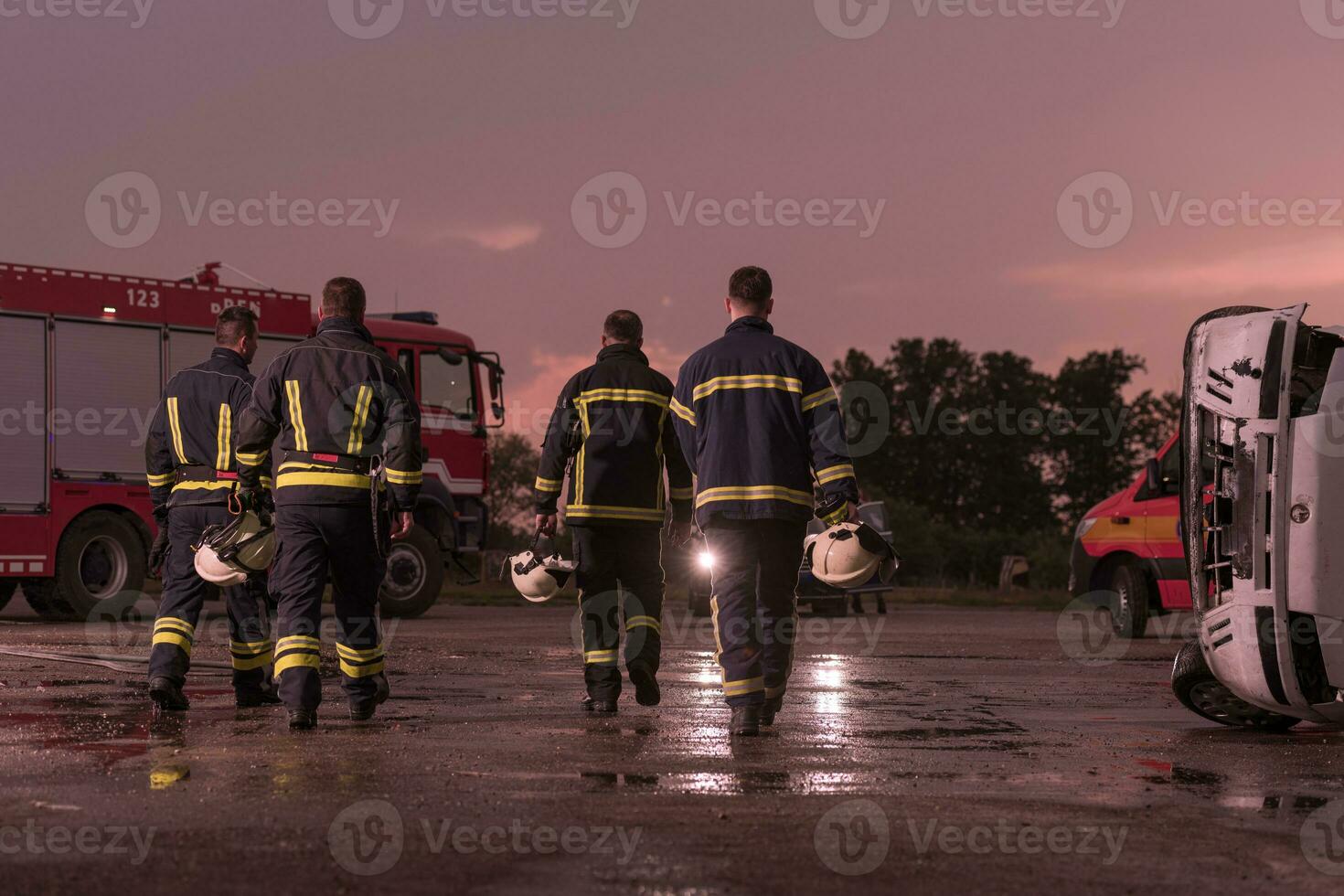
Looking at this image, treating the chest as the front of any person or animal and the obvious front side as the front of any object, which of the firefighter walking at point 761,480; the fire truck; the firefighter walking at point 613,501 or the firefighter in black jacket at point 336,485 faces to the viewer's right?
the fire truck

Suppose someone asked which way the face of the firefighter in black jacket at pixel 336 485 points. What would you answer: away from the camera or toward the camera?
away from the camera

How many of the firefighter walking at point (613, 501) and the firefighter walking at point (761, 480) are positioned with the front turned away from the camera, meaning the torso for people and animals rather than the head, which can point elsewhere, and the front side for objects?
2

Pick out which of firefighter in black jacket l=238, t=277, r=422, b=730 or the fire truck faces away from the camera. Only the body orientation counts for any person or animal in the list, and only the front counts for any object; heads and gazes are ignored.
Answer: the firefighter in black jacket

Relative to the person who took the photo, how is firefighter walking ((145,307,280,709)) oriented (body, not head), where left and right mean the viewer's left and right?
facing away from the viewer and to the right of the viewer

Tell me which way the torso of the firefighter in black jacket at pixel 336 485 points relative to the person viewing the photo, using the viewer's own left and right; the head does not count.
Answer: facing away from the viewer

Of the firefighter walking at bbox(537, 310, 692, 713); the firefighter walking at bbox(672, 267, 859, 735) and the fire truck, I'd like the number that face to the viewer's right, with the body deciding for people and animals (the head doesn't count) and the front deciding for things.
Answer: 1

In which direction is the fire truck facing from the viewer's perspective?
to the viewer's right

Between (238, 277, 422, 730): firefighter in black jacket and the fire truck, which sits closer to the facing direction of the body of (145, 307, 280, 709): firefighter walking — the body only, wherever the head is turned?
the fire truck

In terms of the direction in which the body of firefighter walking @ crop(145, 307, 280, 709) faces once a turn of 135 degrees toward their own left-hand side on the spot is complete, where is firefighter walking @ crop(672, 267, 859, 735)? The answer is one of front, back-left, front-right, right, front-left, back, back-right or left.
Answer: back-left

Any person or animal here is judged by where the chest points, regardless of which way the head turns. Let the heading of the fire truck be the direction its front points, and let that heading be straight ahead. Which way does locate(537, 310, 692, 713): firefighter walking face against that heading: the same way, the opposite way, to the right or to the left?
to the left

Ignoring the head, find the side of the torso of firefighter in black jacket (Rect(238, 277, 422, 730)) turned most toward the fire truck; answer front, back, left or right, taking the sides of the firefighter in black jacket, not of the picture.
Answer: front

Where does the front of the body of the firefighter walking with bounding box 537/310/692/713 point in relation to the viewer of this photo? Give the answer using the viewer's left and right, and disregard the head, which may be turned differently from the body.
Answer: facing away from the viewer

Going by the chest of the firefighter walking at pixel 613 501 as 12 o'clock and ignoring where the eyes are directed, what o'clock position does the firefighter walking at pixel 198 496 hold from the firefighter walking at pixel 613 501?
the firefighter walking at pixel 198 496 is roughly at 9 o'clock from the firefighter walking at pixel 613 501.

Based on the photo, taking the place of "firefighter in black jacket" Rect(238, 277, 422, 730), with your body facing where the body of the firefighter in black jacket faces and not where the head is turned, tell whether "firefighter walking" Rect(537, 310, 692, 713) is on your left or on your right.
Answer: on your right

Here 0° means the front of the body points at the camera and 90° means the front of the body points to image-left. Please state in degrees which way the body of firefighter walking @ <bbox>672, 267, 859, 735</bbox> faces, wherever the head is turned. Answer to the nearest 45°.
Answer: approximately 180°
